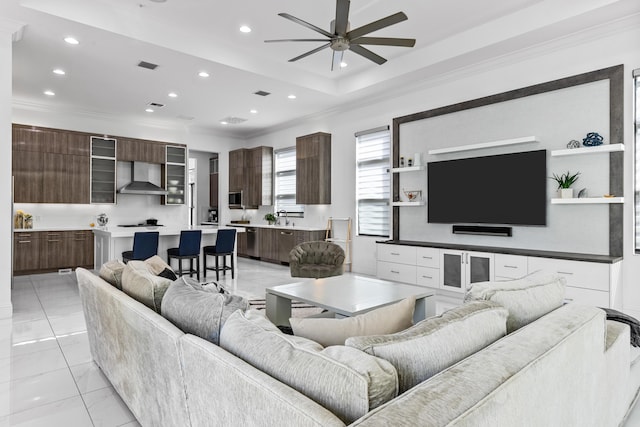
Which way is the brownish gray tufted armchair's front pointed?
toward the camera

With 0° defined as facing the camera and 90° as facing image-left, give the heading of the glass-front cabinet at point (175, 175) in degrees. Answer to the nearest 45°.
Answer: approximately 0°

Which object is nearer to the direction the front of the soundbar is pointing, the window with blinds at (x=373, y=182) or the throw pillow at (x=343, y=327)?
the throw pillow

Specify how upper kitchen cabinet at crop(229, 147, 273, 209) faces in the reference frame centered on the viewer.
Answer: facing the viewer and to the left of the viewer

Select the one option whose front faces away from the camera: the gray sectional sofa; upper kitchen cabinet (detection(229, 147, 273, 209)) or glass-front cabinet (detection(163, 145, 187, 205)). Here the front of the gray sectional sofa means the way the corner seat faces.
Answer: the gray sectional sofa

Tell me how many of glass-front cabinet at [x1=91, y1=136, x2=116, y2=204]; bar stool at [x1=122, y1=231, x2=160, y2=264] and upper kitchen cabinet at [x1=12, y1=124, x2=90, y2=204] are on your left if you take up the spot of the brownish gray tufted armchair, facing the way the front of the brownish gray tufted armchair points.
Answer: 0

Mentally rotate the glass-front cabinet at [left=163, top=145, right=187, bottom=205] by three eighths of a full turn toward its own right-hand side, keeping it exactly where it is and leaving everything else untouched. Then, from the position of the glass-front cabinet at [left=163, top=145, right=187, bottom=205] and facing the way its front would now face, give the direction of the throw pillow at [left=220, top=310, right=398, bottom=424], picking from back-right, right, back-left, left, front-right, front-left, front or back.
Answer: back-left

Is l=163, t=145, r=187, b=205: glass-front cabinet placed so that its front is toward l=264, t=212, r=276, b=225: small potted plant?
no

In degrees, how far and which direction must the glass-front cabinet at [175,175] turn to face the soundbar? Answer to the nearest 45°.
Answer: approximately 45° to its left

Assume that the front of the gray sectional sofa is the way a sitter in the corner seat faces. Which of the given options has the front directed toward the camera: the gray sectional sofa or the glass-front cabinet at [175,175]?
the glass-front cabinet

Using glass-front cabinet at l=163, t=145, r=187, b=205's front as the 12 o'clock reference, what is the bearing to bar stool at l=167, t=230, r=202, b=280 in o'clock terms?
The bar stool is roughly at 12 o'clock from the glass-front cabinet.

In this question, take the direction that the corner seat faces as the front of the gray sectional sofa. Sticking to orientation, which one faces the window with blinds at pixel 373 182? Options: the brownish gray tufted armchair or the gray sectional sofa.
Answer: the gray sectional sofa

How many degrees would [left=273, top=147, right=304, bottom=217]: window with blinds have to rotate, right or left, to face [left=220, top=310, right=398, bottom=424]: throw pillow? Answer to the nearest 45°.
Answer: approximately 45° to its left

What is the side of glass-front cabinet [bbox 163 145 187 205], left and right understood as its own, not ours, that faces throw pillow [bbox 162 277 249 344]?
front

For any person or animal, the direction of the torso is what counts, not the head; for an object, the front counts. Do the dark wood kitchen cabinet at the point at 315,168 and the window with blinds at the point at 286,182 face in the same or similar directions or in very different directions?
same or similar directions

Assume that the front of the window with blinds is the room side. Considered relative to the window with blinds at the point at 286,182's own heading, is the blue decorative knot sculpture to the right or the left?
on its left

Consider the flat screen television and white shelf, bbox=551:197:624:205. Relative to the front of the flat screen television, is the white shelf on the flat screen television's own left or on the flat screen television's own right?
on the flat screen television's own left

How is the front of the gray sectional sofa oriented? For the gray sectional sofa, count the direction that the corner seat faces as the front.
away from the camera

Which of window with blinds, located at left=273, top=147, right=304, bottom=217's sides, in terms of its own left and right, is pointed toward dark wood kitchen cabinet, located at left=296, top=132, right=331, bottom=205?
left

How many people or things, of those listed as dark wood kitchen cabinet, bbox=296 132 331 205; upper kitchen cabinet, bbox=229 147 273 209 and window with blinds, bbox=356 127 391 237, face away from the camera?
0

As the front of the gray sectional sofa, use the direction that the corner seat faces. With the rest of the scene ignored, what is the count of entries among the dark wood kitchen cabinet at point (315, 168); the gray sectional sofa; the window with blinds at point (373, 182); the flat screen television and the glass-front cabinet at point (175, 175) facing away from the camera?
1

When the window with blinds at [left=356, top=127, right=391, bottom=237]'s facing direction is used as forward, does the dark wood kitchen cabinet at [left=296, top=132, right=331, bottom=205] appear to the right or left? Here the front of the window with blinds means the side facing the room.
on its right

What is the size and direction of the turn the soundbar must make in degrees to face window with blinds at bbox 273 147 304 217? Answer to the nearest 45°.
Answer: approximately 90° to its right
